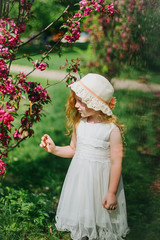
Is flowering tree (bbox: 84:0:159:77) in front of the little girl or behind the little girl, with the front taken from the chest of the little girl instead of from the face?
behind

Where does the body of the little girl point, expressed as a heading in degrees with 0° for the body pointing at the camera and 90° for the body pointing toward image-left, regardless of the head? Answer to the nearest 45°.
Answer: approximately 45°

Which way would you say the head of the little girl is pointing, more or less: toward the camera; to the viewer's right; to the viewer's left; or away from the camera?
to the viewer's left

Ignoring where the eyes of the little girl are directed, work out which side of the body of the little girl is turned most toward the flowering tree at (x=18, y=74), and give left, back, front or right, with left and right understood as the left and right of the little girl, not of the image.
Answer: right
